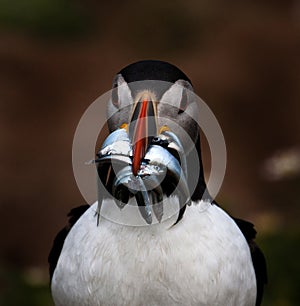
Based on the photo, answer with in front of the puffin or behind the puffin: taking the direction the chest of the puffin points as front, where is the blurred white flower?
behind

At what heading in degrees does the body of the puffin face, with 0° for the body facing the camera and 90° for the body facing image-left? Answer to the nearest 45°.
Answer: approximately 0°
